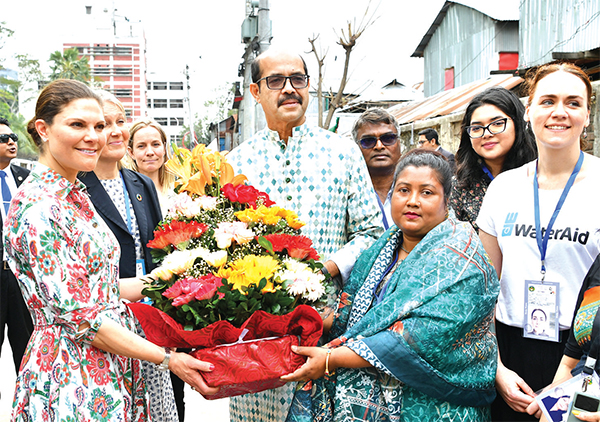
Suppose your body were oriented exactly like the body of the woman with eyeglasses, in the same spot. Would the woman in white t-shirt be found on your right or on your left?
on your left

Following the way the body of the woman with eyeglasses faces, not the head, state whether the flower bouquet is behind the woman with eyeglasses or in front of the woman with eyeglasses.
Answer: in front

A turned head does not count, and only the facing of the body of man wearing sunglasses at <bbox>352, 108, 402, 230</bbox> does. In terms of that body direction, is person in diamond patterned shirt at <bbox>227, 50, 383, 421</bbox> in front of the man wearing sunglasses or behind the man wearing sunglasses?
in front

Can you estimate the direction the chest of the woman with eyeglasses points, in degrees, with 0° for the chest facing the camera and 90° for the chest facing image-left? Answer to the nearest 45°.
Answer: approximately 45°

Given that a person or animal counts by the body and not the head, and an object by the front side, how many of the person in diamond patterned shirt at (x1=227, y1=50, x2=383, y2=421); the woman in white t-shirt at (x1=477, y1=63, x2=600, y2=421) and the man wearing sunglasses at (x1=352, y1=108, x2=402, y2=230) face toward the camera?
3

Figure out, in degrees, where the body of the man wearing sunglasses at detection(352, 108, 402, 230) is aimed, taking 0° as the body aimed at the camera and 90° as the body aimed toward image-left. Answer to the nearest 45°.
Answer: approximately 0°

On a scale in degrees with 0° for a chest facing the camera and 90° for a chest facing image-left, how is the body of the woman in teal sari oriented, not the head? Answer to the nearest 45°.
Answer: approximately 45°

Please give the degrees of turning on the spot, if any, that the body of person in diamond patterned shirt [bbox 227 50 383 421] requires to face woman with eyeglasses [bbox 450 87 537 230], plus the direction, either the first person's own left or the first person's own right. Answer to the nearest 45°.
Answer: approximately 135° to the first person's own left

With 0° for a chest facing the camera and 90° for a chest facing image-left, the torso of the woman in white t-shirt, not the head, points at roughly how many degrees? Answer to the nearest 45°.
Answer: approximately 0°
